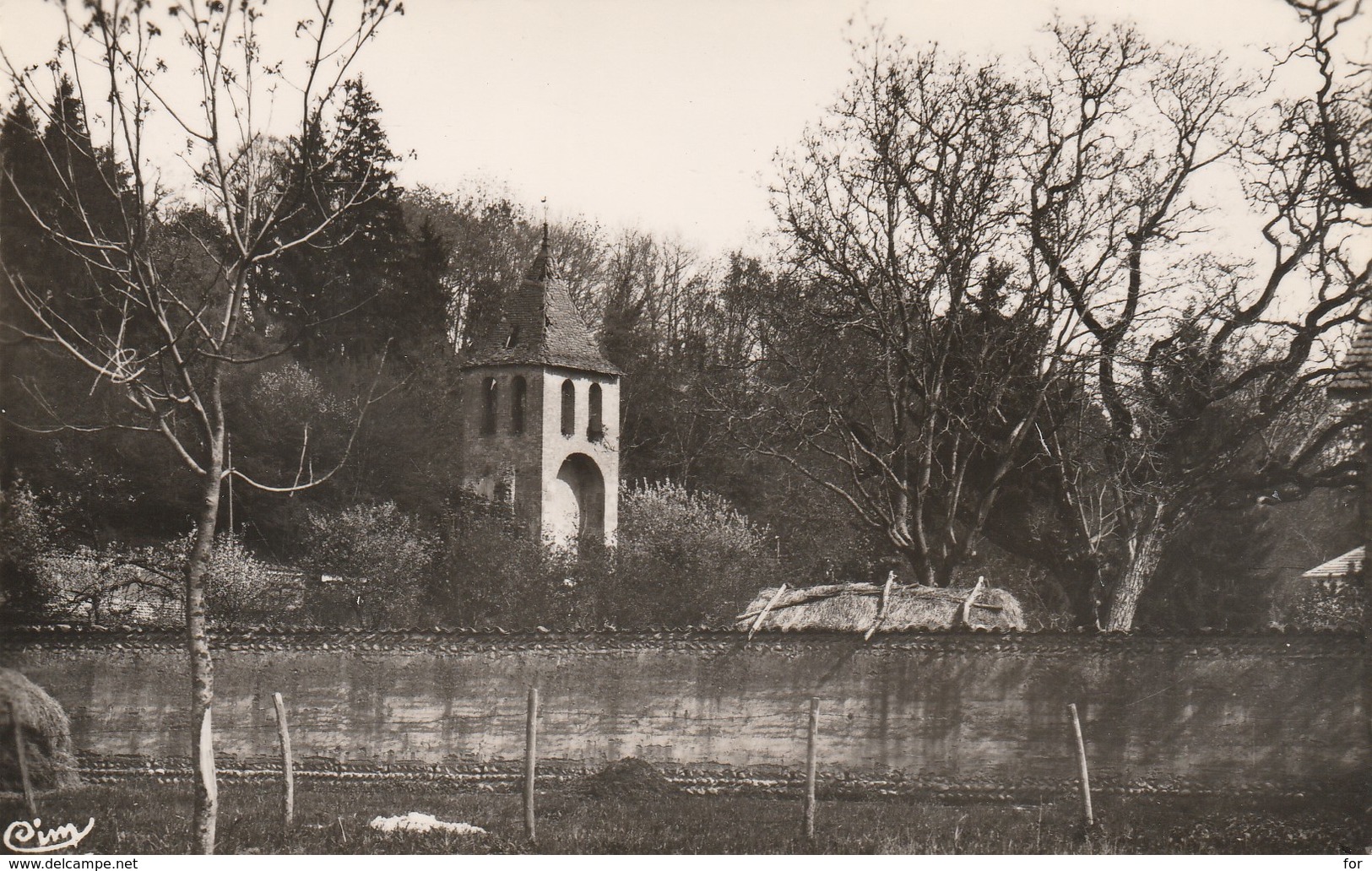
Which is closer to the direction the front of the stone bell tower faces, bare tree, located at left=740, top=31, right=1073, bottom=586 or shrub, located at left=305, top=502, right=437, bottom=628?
the bare tree

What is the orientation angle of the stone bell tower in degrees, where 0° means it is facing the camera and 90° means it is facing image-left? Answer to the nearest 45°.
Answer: approximately 315°

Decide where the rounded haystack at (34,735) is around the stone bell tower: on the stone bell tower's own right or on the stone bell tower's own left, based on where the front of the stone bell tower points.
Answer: on the stone bell tower's own right

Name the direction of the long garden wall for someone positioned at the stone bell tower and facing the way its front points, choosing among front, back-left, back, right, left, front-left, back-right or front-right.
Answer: front-right

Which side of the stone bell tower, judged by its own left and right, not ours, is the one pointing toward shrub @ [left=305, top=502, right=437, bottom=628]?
right

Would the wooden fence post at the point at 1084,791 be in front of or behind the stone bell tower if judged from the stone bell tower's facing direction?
in front

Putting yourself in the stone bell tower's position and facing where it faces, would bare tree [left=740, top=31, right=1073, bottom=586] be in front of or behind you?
in front

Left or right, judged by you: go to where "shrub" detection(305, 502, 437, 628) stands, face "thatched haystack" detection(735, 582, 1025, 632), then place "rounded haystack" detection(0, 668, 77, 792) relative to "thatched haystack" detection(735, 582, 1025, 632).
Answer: right

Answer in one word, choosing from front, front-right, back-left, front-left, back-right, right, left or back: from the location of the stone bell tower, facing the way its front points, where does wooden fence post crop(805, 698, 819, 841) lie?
front-right
